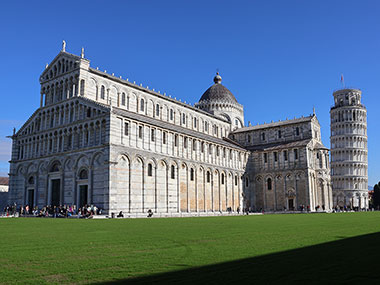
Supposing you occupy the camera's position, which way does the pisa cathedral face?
facing the viewer and to the left of the viewer
